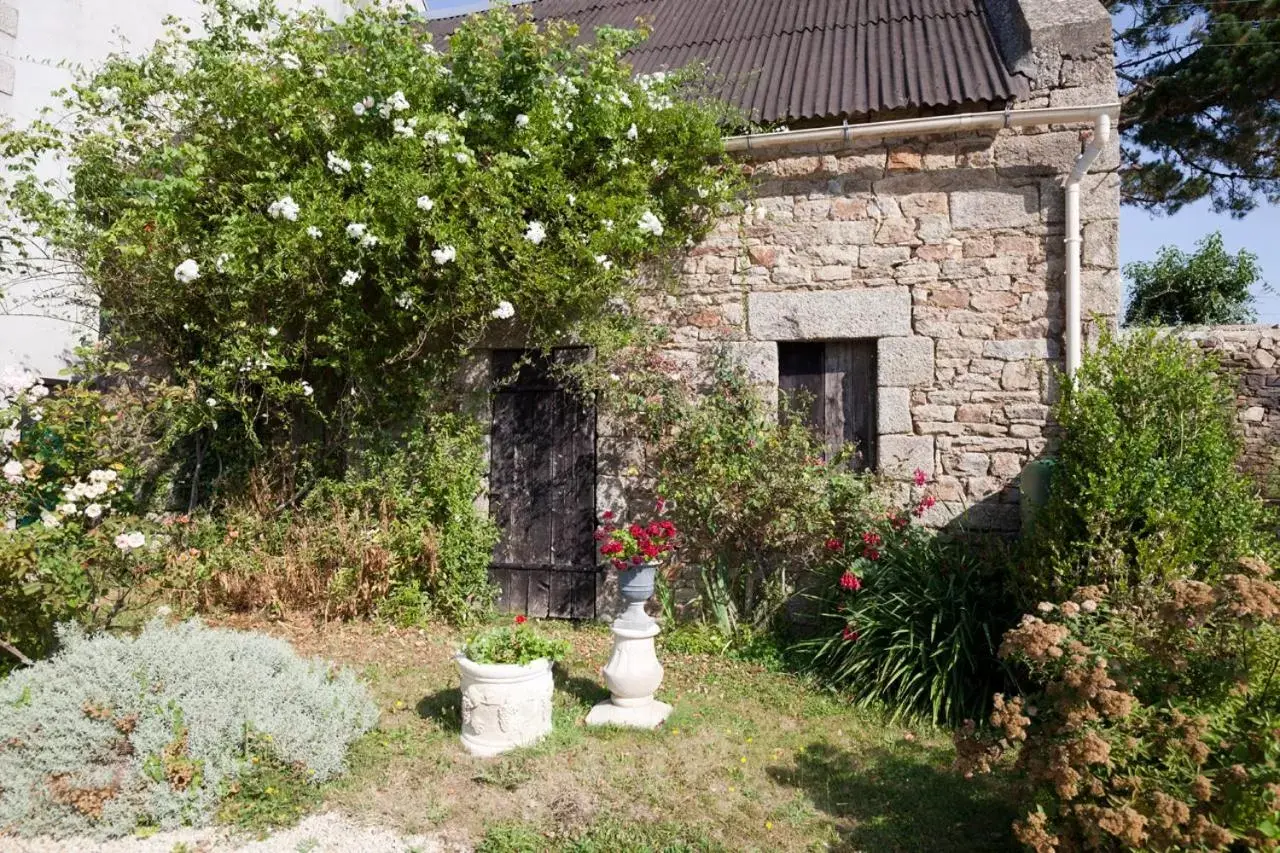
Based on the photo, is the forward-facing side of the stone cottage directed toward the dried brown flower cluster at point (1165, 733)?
yes

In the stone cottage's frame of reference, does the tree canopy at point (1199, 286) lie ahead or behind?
behind

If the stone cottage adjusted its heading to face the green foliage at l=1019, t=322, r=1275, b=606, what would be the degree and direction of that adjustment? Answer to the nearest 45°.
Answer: approximately 45° to its left

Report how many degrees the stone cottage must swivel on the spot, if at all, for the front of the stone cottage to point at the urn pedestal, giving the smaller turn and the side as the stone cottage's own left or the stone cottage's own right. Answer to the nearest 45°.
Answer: approximately 45° to the stone cottage's own right

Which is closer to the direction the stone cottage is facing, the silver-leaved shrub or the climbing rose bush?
the silver-leaved shrub

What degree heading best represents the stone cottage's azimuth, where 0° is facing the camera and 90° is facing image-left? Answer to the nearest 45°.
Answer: approximately 0°

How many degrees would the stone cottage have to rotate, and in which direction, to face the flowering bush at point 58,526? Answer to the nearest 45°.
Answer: approximately 45° to its right

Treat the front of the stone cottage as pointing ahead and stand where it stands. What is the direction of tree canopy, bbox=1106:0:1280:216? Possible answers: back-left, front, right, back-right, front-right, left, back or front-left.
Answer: back-left

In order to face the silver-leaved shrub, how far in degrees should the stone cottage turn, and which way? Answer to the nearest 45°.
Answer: approximately 45° to its right

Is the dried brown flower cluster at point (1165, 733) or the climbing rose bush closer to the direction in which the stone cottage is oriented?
the dried brown flower cluster

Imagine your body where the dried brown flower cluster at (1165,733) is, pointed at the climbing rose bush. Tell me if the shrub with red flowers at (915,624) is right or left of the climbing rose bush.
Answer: right
